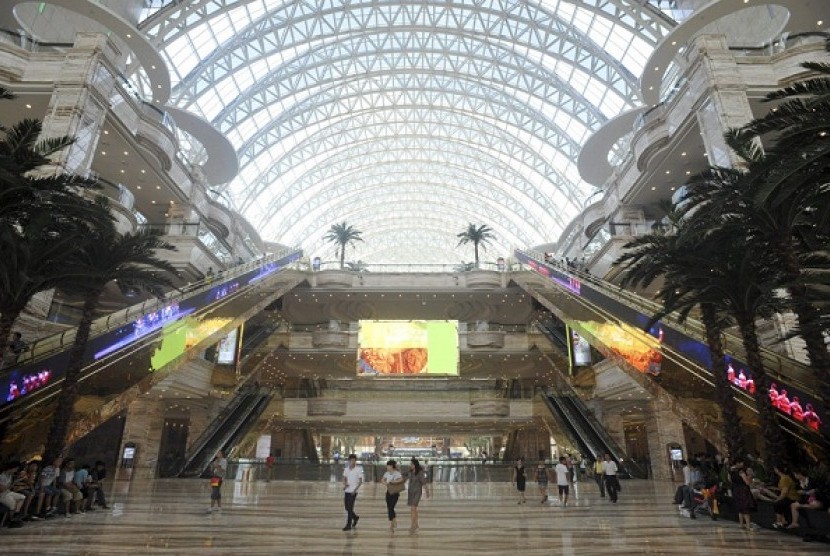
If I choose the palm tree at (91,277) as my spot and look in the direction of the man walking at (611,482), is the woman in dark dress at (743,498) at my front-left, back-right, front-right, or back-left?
front-right

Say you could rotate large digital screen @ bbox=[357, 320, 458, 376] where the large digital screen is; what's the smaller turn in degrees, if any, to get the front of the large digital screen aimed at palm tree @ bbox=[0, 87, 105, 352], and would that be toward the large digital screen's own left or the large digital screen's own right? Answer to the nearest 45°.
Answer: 0° — it already faces it

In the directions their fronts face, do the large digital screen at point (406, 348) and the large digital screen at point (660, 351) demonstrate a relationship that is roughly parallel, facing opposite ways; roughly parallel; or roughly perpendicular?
roughly perpendicular

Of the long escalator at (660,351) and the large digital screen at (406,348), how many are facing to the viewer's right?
0

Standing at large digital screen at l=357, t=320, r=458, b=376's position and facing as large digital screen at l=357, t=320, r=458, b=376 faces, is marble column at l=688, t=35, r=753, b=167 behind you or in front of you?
in front

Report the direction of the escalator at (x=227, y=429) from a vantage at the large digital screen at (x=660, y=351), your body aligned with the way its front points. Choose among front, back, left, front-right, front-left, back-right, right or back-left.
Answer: front-right

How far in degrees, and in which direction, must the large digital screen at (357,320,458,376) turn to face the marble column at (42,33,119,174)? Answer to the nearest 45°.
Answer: approximately 45° to its right

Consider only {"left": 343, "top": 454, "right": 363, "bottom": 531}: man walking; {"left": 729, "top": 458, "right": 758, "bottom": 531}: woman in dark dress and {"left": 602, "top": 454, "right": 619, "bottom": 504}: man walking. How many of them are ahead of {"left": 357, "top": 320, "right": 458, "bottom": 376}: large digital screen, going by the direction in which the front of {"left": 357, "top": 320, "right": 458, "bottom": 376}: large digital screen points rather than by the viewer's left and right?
3

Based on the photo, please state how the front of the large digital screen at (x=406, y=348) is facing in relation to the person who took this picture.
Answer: facing the viewer

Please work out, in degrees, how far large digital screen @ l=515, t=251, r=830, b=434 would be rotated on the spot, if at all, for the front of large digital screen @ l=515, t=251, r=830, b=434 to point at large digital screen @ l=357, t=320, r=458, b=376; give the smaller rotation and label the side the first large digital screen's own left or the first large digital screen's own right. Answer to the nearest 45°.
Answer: approximately 90° to the first large digital screen's own right

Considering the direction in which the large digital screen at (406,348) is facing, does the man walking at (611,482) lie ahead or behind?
ahead
